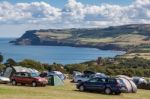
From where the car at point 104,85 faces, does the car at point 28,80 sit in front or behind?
in front
